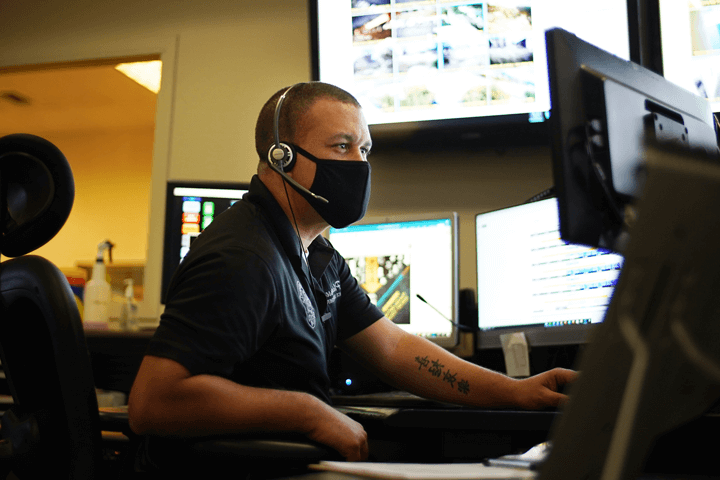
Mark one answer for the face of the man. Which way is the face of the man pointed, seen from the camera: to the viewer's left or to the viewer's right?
to the viewer's right

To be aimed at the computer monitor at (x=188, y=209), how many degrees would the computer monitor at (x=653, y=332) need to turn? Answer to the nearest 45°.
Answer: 0° — it already faces it

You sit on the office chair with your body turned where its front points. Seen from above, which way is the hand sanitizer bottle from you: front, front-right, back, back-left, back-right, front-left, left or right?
front-left
